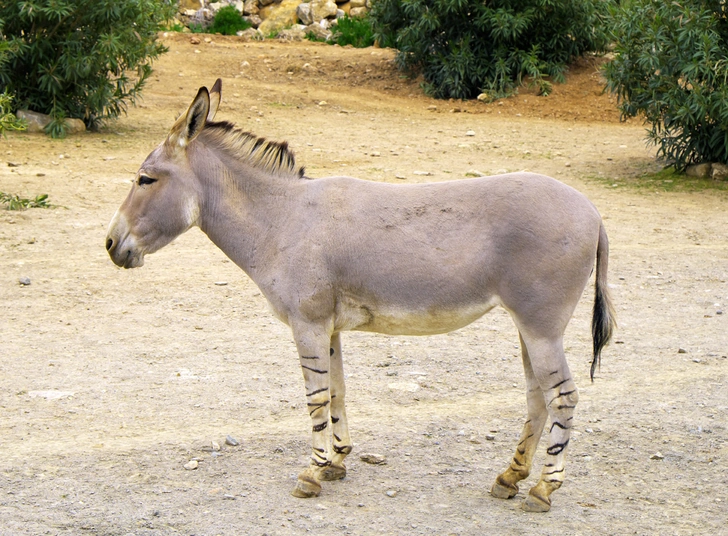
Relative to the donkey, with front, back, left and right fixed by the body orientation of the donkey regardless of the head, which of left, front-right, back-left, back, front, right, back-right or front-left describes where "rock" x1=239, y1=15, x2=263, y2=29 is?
right

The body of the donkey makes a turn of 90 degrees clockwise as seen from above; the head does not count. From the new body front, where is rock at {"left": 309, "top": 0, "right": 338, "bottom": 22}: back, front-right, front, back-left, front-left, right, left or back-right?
front

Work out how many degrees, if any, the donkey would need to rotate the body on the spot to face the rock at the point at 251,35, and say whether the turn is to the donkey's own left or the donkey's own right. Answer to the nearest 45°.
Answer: approximately 90° to the donkey's own right

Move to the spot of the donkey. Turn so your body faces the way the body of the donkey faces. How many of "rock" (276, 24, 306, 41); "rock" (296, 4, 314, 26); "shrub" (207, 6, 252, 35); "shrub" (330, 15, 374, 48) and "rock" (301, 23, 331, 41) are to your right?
5

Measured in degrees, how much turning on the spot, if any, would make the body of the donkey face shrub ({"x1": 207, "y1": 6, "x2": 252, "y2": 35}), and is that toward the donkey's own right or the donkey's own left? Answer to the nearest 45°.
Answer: approximately 90° to the donkey's own right

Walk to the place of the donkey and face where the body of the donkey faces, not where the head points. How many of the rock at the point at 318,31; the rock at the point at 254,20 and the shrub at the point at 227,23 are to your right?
3

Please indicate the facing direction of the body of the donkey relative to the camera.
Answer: to the viewer's left

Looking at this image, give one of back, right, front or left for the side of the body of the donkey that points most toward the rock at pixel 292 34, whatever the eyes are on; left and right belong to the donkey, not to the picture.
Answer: right

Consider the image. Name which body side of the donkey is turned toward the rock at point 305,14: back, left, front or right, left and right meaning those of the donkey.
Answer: right

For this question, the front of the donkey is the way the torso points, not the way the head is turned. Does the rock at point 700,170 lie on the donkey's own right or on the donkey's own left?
on the donkey's own right
